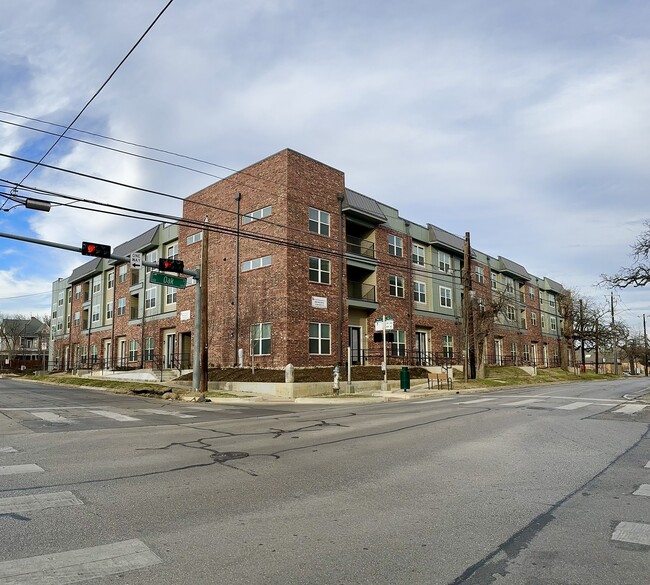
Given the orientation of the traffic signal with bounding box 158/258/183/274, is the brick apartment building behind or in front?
behind

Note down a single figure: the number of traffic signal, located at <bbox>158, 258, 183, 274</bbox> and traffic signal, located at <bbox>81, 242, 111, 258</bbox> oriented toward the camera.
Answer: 2

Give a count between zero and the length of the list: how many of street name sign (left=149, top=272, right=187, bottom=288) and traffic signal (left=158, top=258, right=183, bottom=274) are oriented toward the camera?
2

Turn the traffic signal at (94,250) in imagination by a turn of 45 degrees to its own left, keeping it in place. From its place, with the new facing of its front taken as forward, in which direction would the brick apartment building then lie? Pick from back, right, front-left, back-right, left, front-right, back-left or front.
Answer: left

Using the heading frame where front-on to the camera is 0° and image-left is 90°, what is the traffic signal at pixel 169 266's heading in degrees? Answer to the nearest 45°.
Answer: approximately 0°

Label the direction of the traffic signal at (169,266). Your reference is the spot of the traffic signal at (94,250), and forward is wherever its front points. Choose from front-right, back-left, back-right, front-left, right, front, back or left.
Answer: back-left
